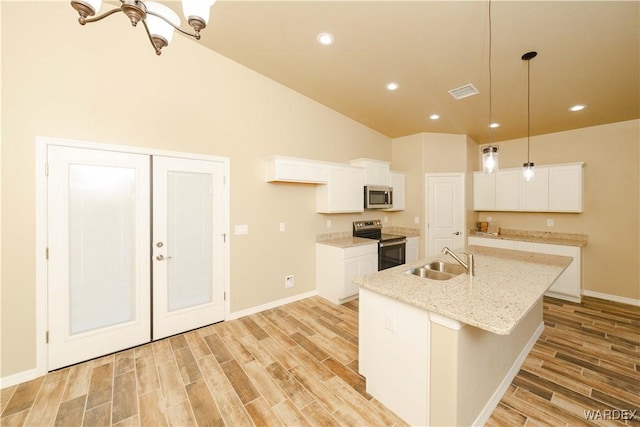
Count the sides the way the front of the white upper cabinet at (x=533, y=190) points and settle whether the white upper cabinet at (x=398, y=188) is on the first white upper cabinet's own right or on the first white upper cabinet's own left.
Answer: on the first white upper cabinet's own right

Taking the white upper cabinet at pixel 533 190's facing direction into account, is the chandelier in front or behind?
in front

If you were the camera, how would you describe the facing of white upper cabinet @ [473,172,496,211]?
facing the viewer

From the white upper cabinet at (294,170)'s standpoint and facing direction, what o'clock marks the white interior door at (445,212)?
The white interior door is roughly at 10 o'clock from the white upper cabinet.

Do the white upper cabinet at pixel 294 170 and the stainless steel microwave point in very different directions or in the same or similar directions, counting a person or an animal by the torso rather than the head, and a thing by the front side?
same or similar directions

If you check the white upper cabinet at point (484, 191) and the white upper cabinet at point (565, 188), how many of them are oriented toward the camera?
2

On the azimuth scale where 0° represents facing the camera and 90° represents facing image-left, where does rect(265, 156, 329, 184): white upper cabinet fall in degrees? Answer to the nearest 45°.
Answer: approximately 315°

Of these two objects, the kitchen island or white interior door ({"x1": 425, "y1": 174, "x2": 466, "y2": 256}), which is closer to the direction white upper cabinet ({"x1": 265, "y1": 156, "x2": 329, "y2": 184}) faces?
the kitchen island

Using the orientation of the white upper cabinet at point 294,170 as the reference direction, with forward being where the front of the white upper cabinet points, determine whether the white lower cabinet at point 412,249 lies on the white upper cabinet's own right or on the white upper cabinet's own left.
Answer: on the white upper cabinet's own left

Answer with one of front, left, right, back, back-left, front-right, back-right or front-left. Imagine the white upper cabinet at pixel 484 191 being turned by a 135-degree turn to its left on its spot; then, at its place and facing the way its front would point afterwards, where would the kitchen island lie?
back-right

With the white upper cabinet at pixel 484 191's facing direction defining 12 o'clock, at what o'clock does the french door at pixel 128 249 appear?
The french door is roughly at 1 o'clock from the white upper cabinet.

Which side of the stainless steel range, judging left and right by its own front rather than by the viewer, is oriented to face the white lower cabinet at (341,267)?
right

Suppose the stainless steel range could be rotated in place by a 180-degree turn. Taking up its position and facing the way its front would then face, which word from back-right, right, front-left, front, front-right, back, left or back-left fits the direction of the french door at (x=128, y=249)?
left

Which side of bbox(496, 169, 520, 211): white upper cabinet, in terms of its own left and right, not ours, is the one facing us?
front

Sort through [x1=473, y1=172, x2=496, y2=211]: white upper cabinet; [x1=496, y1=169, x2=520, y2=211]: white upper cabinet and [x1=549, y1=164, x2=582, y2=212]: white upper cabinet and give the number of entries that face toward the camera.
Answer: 3

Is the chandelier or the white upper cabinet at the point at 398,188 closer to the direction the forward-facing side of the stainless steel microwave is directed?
the chandelier

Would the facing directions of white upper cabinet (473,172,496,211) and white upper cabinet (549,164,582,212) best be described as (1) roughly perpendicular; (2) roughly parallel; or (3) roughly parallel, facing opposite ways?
roughly parallel
